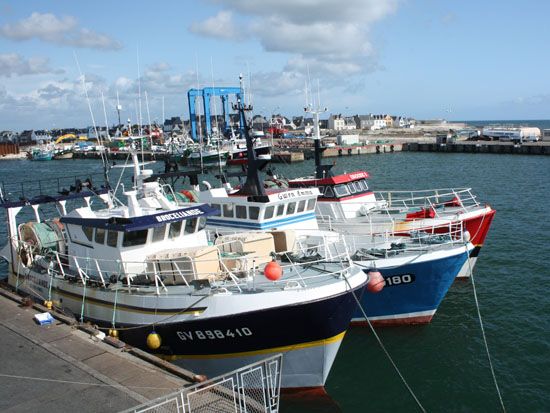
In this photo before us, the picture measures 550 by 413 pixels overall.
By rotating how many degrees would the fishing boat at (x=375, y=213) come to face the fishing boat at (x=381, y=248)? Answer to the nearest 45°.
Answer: approximately 45° to its right

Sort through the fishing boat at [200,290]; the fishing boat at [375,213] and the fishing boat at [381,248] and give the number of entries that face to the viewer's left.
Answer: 0

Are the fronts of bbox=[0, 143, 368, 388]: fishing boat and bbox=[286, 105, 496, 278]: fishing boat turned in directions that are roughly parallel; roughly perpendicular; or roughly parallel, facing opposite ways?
roughly parallel

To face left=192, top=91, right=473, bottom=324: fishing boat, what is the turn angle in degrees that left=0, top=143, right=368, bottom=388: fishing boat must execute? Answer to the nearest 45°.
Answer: approximately 90° to its left

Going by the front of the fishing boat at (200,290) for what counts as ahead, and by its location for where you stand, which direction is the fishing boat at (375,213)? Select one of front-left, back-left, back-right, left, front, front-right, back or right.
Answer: left

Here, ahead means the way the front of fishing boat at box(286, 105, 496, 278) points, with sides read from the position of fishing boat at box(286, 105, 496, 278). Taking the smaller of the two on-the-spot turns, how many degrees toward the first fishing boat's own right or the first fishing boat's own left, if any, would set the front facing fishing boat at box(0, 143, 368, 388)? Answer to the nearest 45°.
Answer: approximately 45° to the first fishing boat's own right

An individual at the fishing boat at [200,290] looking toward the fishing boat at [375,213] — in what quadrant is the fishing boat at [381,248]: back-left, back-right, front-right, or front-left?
front-right

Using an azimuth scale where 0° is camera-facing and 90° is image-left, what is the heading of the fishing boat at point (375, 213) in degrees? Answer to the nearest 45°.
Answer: approximately 315°

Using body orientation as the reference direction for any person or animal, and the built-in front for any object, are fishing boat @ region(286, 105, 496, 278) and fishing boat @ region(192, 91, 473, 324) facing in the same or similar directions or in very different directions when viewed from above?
same or similar directions

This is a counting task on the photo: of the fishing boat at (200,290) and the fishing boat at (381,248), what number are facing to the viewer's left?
0

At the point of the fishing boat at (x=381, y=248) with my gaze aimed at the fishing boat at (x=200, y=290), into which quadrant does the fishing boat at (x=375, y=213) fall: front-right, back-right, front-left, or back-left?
back-right

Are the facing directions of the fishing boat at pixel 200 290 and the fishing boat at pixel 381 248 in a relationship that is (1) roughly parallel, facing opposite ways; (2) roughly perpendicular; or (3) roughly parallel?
roughly parallel

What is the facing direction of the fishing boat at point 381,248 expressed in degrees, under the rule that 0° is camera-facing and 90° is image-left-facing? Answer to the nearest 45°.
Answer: approximately 315°

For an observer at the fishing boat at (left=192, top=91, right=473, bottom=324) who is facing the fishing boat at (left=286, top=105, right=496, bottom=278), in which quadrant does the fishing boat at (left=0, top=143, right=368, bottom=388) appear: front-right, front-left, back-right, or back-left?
back-left

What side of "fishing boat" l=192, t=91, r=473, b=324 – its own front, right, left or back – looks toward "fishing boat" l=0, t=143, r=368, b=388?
right
